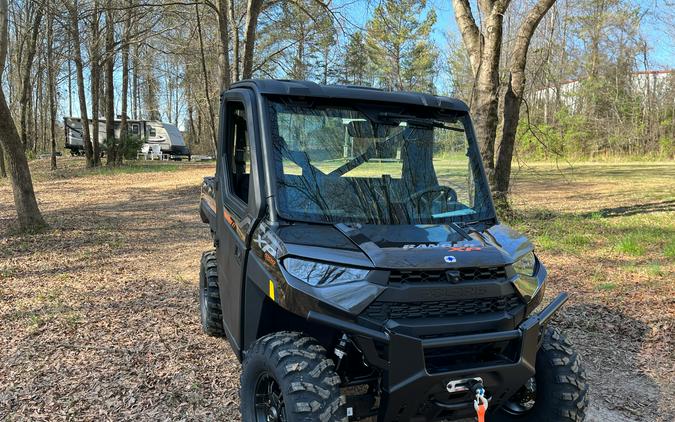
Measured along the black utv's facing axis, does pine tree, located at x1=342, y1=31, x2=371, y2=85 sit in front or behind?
behind

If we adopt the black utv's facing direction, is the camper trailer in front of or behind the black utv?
behind

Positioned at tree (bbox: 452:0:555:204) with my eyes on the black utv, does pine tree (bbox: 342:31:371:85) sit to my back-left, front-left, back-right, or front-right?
back-right

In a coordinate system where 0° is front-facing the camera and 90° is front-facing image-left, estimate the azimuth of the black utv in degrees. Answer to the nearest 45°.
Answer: approximately 315°

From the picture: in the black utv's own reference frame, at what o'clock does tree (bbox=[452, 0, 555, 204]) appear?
The tree is roughly at 8 o'clock from the black utv.

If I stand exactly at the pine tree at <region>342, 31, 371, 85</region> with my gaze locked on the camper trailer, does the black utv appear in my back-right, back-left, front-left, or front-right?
front-left
